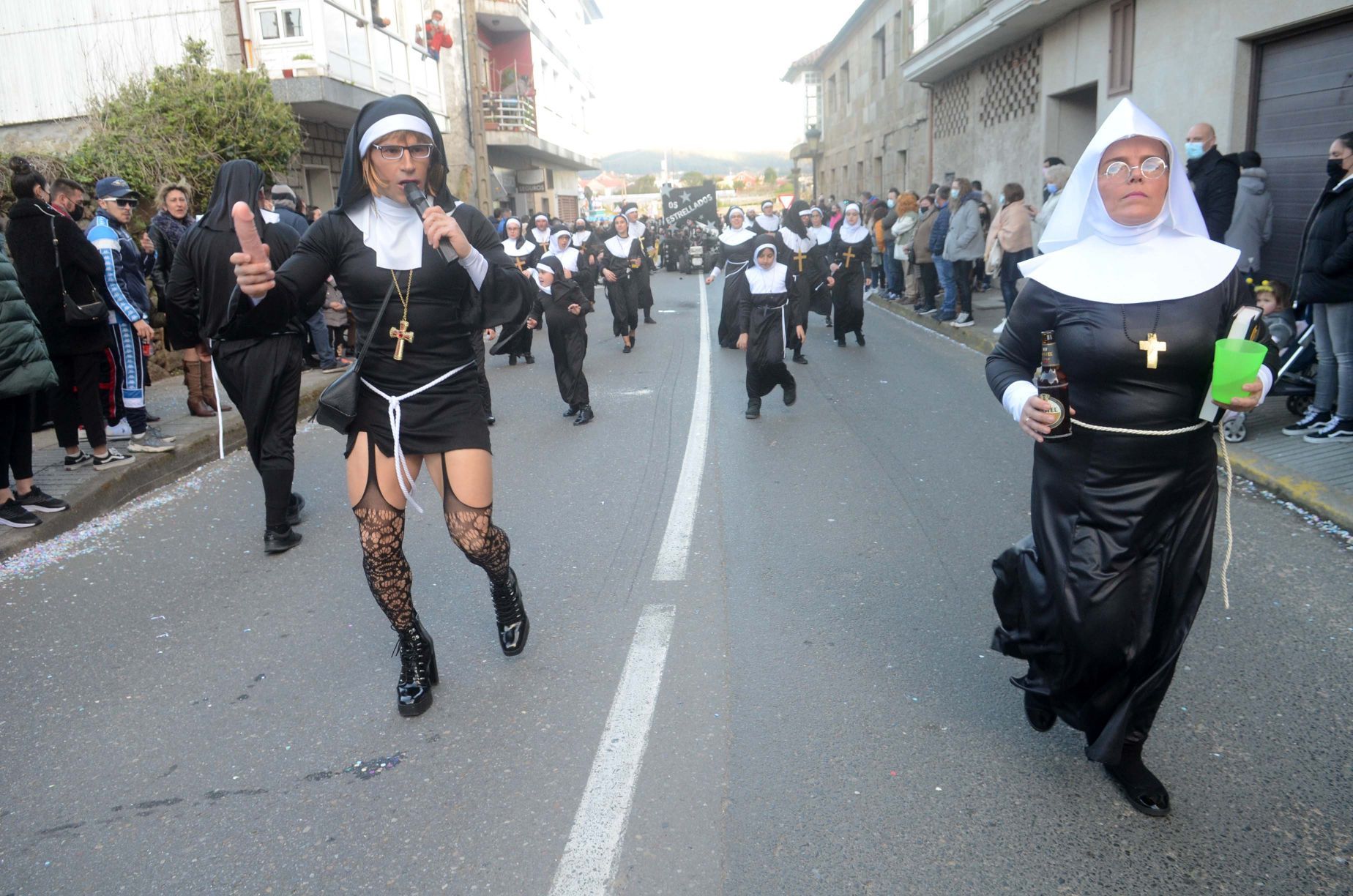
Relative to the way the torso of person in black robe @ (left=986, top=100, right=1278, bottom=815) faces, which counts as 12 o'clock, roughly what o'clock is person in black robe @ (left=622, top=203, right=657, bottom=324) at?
person in black robe @ (left=622, top=203, right=657, bottom=324) is roughly at 5 o'clock from person in black robe @ (left=986, top=100, right=1278, bottom=815).

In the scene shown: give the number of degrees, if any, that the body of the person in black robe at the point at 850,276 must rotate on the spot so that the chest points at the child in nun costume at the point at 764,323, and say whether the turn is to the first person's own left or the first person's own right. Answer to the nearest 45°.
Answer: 0° — they already face them

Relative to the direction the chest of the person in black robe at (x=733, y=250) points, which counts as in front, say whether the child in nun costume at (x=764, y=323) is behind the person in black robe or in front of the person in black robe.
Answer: in front

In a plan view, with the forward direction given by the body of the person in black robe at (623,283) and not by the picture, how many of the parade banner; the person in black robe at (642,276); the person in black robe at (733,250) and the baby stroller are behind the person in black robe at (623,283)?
2

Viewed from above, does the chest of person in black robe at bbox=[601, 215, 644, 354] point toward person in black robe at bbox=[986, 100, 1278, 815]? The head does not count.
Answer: yes

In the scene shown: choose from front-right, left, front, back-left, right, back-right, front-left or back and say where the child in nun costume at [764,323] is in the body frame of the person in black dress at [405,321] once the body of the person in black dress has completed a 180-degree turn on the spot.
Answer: front-right

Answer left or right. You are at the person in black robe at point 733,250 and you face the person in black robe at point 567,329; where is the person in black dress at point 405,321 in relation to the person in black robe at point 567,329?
left
